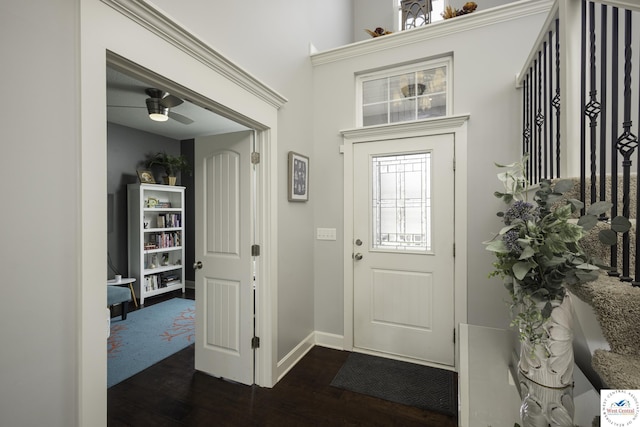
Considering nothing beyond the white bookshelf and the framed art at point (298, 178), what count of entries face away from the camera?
0

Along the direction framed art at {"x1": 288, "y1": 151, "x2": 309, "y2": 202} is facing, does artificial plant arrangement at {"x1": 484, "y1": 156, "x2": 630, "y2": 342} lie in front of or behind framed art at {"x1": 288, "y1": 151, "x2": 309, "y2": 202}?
in front

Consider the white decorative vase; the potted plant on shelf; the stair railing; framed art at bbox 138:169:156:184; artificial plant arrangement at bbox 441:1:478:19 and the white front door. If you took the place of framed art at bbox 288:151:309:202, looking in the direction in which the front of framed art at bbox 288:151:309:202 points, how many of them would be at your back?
2

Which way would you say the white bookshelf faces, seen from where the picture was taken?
facing the viewer and to the right of the viewer

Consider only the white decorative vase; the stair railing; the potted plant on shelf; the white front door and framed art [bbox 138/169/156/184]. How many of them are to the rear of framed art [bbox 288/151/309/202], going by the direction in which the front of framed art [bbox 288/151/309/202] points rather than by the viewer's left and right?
2

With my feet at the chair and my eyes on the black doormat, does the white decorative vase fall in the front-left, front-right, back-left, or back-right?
front-right

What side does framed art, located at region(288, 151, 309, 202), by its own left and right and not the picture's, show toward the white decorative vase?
front

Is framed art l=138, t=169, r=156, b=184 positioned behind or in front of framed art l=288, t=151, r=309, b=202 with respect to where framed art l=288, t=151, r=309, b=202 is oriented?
behind

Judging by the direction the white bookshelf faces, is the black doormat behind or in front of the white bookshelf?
in front

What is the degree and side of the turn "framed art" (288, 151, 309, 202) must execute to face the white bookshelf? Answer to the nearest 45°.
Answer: approximately 180°

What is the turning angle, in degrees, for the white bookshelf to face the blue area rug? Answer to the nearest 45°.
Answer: approximately 45° to its right
